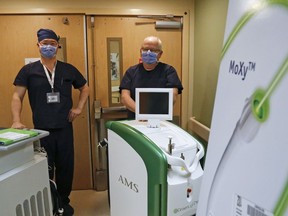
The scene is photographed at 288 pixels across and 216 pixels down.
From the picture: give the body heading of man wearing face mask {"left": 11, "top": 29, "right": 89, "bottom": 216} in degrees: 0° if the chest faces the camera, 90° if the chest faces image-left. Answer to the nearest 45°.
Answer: approximately 0°

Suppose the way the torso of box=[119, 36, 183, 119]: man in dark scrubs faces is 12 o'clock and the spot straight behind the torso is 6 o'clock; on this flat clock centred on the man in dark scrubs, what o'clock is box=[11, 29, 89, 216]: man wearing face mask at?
The man wearing face mask is roughly at 3 o'clock from the man in dark scrubs.

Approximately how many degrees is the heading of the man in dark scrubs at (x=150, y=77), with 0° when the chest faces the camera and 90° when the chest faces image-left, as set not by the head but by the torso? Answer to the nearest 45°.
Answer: approximately 0°

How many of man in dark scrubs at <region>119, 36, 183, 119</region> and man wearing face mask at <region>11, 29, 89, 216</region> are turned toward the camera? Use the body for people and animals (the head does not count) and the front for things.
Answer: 2

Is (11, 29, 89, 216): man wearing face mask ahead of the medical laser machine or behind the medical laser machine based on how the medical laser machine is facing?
behind

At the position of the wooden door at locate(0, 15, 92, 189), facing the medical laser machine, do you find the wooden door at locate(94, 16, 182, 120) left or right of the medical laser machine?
left

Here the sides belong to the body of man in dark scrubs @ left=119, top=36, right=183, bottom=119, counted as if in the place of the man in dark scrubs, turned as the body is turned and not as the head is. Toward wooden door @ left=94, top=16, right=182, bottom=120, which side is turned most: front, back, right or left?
back

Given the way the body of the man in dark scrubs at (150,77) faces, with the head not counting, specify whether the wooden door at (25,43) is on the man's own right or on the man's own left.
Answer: on the man's own right
